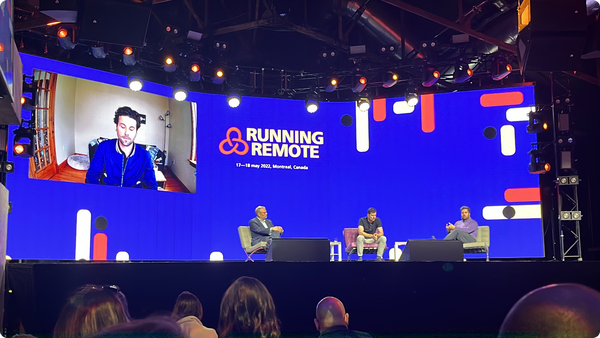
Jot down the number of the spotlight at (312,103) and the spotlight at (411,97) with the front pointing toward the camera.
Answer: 2

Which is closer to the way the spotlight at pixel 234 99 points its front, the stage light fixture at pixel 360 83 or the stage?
the stage

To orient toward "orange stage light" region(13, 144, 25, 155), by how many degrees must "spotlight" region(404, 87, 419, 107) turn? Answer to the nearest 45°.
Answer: approximately 45° to its right

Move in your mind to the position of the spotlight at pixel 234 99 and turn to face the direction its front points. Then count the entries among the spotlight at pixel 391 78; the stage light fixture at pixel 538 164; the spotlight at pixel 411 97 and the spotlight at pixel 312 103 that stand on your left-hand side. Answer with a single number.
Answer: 4

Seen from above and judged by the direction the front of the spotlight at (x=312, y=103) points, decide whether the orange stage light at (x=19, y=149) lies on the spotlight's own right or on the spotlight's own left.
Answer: on the spotlight's own right

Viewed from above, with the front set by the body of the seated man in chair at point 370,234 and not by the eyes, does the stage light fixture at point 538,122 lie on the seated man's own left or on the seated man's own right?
on the seated man's own left

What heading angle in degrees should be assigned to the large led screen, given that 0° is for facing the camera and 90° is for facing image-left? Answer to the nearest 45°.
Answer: approximately 0°
